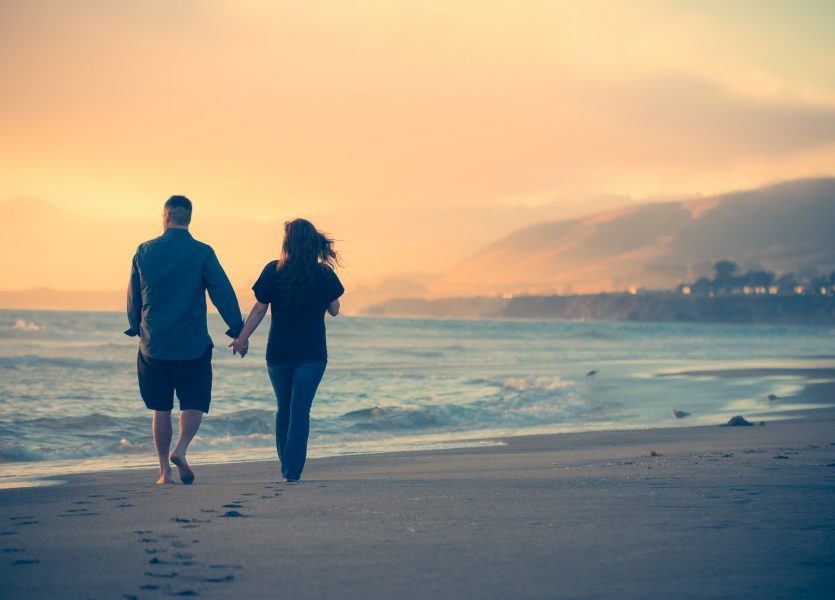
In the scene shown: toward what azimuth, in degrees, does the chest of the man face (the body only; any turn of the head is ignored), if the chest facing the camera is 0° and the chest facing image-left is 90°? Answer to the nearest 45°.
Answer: approximately 180°

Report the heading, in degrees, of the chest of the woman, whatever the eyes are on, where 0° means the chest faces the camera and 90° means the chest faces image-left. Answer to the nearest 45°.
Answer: approximately 180°

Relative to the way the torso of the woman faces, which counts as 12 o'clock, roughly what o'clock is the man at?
The man is roughly at 9 o'clock from the woman.

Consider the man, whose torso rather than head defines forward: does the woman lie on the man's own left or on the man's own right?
on the man's own right

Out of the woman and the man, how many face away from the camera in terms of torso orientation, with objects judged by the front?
2

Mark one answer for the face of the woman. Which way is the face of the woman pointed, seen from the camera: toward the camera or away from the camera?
away from the camera
